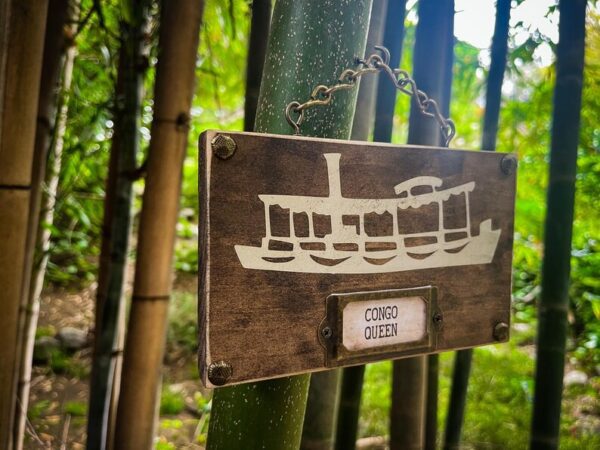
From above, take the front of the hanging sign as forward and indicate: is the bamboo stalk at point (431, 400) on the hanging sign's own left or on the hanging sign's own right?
on the hanging sign's own left

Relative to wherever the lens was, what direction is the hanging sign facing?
facing the viewer and to the right of the viewer

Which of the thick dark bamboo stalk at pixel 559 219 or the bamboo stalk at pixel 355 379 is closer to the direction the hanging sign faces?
the thick dark bamboo stalk

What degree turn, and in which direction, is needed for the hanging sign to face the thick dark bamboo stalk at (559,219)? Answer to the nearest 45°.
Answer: approximately 90° to its left

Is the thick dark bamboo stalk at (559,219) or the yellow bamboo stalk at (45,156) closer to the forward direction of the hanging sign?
the thick dark bamboo stalk

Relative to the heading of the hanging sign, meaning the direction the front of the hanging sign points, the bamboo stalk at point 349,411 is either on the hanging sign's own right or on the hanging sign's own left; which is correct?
on the hanging sign's own left

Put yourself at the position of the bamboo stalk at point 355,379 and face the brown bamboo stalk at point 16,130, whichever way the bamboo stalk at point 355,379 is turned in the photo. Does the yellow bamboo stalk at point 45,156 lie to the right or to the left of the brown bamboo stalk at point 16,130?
right

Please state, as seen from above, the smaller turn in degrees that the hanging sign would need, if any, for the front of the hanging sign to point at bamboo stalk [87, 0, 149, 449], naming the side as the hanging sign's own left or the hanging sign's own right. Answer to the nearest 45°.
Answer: approximately 180°

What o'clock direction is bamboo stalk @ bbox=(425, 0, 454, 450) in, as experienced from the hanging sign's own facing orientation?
The bamboo stalk is roughly at 8 o'clock from the hanging sign.

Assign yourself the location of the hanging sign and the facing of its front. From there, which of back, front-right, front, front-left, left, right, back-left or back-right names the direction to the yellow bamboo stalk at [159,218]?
back

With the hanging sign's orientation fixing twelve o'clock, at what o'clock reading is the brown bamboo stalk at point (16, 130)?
The brown bamboo stalk is roughly at 5 o'clock from the hanging sign.

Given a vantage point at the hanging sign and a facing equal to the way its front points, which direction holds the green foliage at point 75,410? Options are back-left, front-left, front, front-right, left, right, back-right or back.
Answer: back

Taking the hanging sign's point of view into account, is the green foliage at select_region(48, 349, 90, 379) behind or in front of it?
behind
